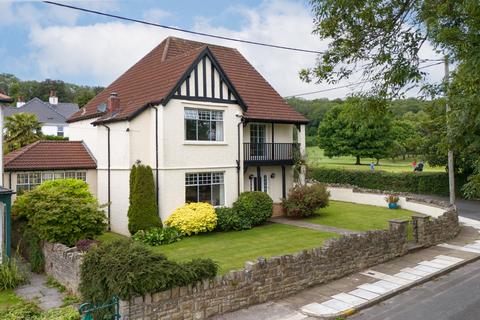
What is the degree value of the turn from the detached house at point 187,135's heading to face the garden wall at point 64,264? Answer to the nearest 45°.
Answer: approximately 90° to its right

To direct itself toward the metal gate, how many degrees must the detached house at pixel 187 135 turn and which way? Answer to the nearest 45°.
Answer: approximately 45° to its right

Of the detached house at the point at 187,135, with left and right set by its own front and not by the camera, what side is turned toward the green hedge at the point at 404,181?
left

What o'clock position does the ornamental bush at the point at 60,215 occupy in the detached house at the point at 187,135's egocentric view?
The ornamental bush is roughly at 3 o'clock from the detached house.

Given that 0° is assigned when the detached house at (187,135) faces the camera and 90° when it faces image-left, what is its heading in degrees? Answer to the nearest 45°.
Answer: approximately 315°

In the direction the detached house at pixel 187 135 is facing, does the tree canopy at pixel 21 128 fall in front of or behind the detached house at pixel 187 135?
behind
